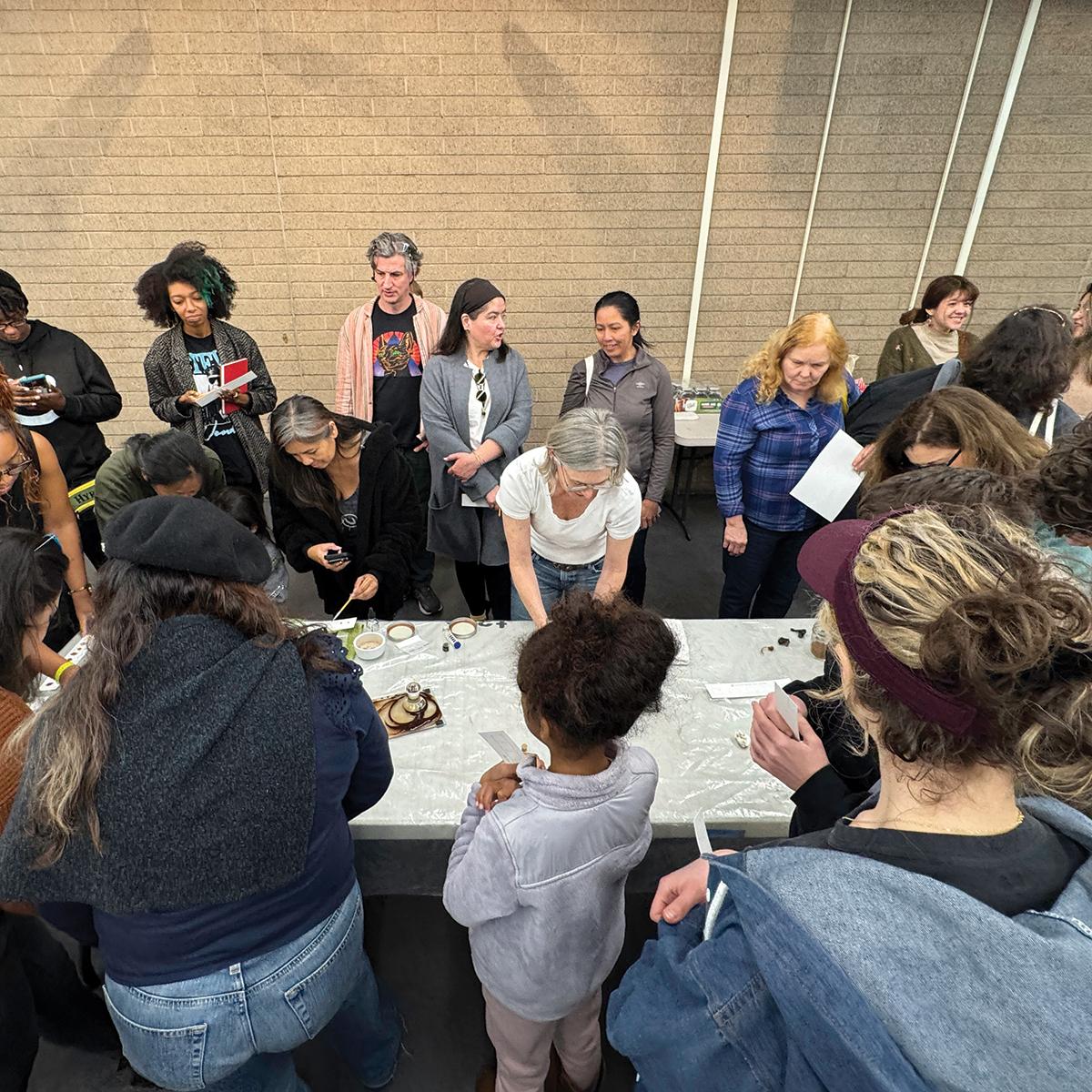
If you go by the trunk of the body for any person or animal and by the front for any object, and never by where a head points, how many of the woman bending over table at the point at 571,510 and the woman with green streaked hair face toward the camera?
2

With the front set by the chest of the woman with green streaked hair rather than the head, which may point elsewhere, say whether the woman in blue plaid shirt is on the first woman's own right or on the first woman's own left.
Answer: on the first woman's own left

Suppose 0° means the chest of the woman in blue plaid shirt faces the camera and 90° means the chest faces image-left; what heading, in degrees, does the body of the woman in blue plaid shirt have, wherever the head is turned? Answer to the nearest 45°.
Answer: approximately 315°

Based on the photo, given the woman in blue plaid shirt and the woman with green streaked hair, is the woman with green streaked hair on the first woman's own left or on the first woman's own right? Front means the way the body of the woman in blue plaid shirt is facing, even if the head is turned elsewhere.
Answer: on the first woman's own right

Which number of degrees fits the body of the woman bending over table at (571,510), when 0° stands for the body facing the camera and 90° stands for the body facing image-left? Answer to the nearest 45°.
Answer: approximately 0°

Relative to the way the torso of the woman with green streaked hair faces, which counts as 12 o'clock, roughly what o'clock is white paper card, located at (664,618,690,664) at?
The white paper card is roughly at 11 o'clock from the woman with green streaked hair.
